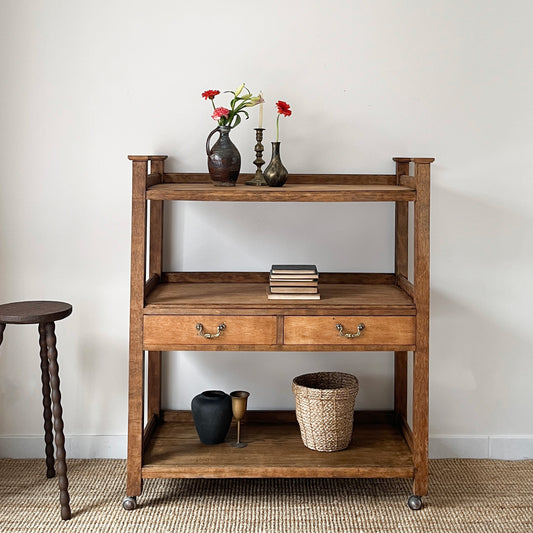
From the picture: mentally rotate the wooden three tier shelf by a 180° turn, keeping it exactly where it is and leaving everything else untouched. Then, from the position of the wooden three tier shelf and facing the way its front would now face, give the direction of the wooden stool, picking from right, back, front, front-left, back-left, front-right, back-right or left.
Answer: left

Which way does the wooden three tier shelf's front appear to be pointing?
toward the camera
